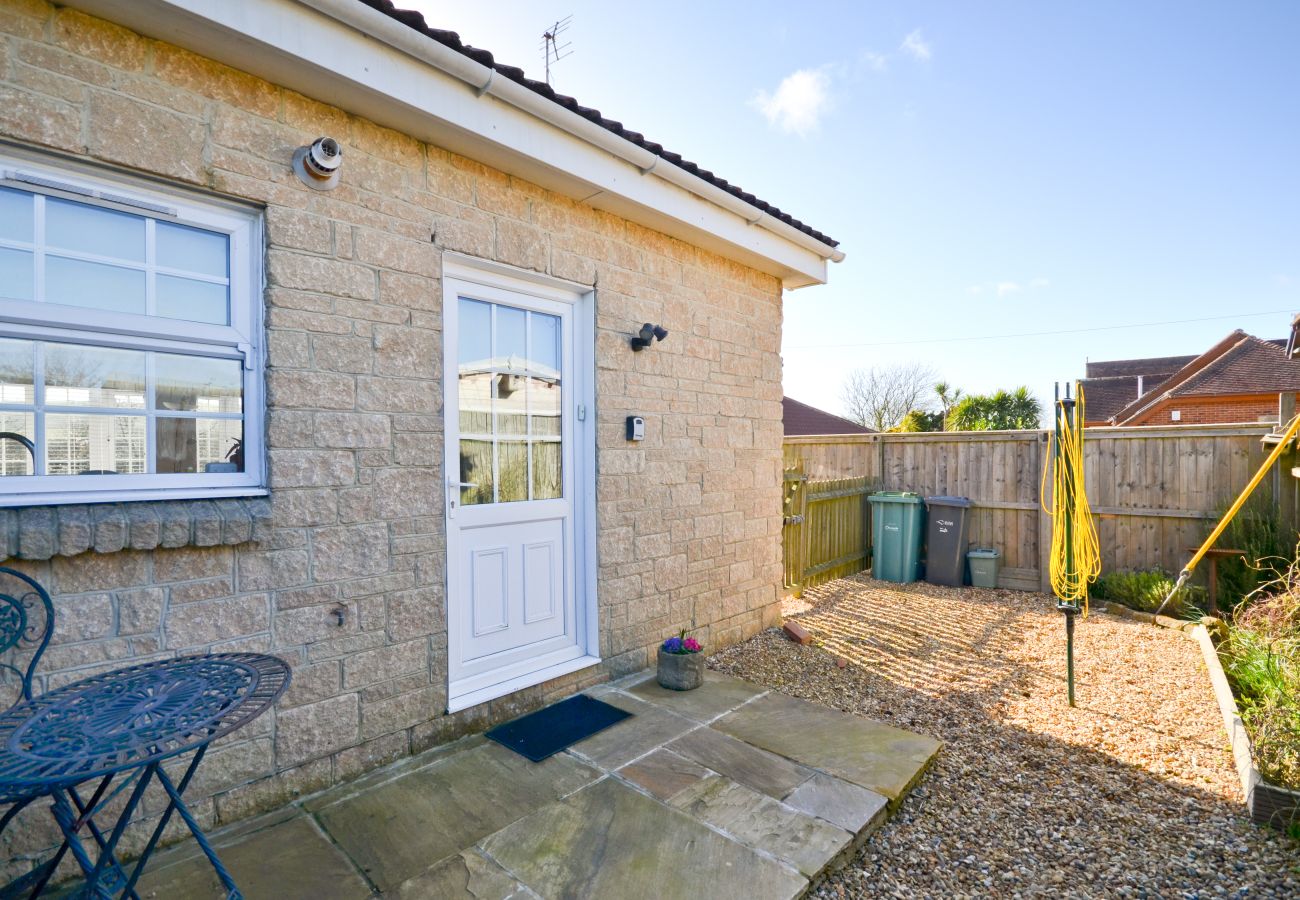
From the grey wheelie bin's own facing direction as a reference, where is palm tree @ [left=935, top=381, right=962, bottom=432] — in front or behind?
behind

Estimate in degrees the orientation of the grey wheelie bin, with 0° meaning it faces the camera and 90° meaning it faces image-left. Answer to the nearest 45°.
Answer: approximately 0°

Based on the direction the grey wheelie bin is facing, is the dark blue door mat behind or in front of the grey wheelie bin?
in front

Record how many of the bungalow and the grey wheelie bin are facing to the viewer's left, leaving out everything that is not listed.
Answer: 0

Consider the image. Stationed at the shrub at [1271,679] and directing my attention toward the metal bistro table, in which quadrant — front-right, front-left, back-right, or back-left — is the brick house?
back-right

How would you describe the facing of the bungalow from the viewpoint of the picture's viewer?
facing the viewer and to the right of the viewer

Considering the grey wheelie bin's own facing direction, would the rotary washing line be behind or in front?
in front

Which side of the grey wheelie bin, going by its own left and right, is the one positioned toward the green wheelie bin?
right

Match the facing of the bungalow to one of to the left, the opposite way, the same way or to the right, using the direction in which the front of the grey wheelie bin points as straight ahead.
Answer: to the left

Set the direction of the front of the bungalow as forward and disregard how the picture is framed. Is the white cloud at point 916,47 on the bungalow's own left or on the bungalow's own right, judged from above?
on the bungalow's own left

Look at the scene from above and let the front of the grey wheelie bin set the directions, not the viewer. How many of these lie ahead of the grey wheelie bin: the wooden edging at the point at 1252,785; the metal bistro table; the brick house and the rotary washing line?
3

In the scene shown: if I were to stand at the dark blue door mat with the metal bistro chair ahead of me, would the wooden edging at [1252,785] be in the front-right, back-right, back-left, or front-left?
back-left

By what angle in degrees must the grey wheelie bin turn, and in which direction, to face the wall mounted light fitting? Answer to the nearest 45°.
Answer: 0° — it already faces it
